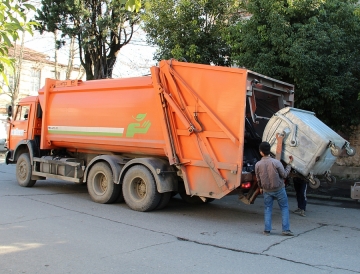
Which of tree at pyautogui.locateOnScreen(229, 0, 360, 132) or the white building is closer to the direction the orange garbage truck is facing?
the white building

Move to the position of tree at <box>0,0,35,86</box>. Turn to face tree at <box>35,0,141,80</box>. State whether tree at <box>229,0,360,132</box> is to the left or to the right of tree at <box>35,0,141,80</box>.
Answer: right

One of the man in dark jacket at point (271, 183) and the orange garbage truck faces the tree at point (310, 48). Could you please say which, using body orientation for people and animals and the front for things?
the man in dark jacket

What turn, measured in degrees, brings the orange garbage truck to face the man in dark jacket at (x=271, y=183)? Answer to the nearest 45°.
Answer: approximately 180°

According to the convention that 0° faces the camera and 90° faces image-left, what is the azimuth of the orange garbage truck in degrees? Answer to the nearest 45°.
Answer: approximately 135°

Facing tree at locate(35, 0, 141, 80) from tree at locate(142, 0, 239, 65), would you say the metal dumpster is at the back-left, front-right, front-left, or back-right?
back-left

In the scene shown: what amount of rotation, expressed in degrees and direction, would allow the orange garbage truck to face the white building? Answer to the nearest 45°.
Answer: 0° — it already faces it

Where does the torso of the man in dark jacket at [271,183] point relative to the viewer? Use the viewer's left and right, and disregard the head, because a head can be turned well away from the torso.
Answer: facing away from the viewer
